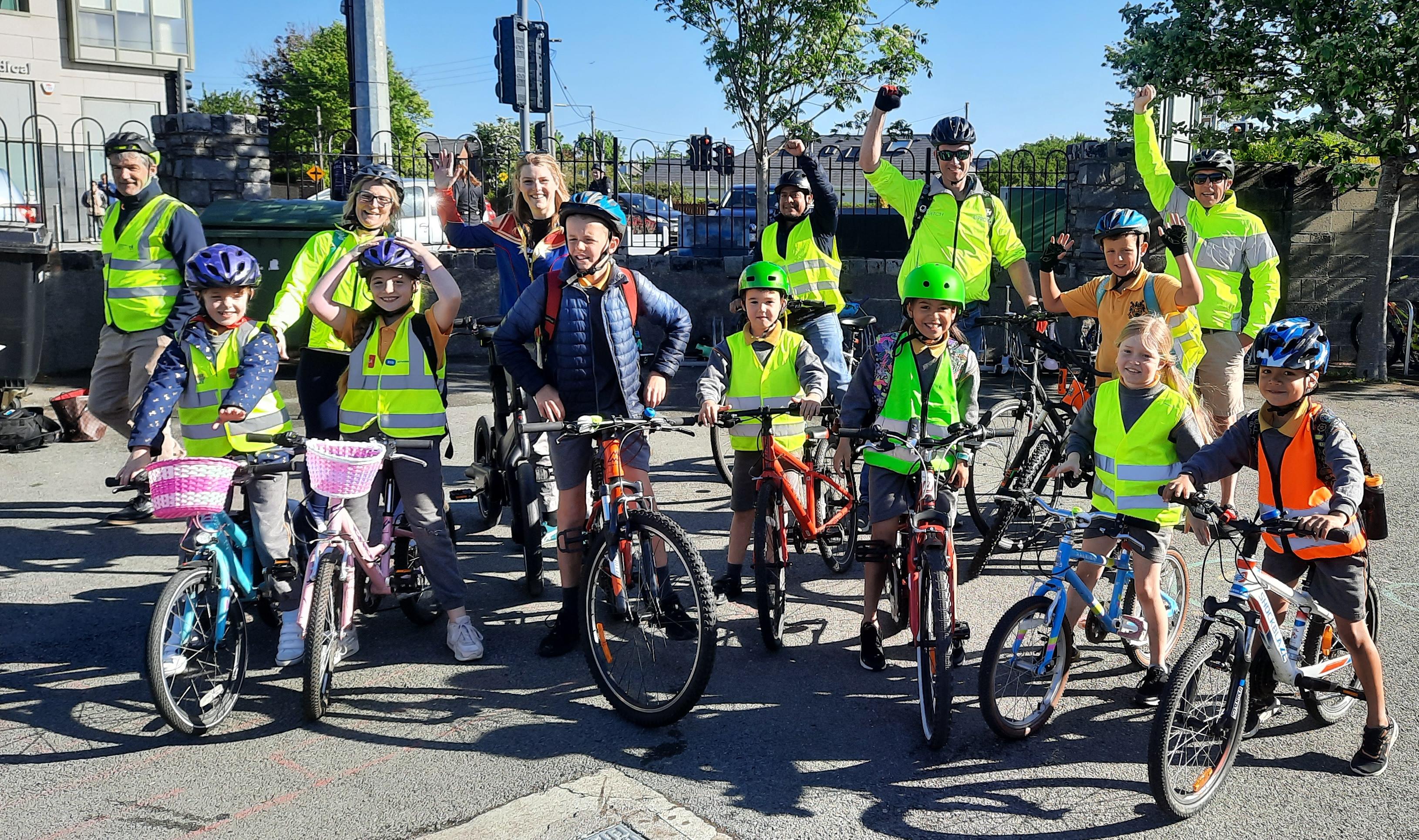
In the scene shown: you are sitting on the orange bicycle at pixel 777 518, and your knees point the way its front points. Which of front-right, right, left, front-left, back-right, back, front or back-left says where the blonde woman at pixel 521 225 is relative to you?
right

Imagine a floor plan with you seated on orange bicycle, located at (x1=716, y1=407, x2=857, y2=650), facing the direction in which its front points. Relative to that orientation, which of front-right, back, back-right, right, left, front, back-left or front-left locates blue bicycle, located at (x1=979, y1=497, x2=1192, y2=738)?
left

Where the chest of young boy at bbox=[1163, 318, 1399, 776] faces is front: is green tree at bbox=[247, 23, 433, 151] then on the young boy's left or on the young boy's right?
on the young boy's right

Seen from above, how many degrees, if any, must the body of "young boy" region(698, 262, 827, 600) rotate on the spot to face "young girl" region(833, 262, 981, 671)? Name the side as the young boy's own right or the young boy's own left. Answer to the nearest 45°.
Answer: approximately 45° to the young boy's own left

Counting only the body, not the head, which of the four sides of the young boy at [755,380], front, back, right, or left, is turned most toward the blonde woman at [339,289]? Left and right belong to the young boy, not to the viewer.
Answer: right

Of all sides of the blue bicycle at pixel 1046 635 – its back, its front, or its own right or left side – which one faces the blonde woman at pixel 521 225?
right

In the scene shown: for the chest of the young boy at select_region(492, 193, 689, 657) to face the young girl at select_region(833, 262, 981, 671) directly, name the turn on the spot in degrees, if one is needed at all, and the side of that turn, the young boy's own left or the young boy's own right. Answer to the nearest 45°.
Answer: approximately 90° to the young boy's own left

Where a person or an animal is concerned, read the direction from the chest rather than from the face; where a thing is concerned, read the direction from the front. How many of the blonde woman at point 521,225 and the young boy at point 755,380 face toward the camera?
2

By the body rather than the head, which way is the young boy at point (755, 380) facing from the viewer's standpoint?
toward the camera

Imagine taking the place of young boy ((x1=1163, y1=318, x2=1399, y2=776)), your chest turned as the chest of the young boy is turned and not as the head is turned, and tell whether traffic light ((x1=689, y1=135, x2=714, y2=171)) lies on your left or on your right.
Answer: on your right

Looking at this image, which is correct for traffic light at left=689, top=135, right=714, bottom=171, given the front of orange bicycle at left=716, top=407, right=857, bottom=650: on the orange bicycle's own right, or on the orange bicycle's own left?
on the orange bicycle's own right

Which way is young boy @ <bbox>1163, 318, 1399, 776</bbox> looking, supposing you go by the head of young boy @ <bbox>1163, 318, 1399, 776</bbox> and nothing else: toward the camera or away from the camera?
toward the camera

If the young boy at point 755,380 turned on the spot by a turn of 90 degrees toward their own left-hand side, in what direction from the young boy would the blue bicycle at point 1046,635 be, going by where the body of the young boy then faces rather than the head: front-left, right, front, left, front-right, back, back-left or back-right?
front-right

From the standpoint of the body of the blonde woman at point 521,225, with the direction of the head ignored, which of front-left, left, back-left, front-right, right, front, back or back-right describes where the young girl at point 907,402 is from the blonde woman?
front-left

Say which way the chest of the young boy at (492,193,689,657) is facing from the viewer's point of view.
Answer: toward the camera

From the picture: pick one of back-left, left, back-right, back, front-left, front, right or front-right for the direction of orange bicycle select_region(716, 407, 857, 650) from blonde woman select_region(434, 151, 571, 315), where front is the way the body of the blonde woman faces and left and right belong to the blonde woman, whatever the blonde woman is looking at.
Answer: front-left
